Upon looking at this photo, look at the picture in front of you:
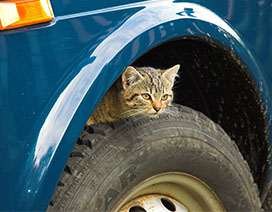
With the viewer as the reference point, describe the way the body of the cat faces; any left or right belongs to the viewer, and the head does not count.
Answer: facing the viewer and to the right of the viewer
